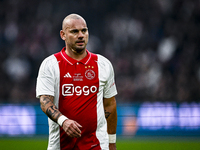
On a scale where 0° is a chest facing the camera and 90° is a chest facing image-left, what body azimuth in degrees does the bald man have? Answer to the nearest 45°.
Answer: approximately 0°
